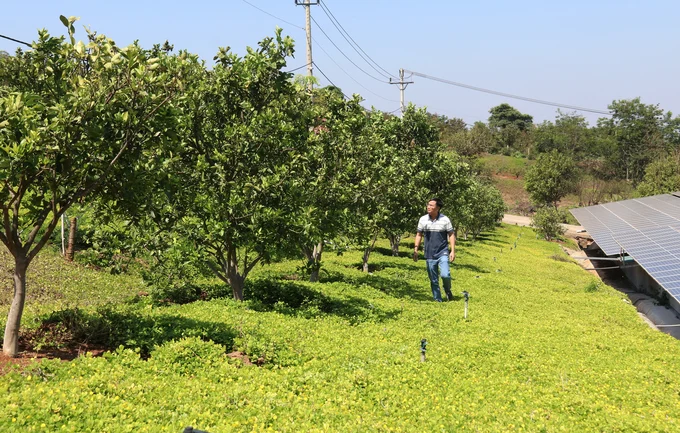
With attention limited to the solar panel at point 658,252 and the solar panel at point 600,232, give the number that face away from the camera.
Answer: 0

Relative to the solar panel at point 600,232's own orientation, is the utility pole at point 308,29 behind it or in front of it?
in front

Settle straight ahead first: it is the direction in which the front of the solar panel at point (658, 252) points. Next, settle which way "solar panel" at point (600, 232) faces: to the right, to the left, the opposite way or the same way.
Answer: the same way

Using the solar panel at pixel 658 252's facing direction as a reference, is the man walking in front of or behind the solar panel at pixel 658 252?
in front

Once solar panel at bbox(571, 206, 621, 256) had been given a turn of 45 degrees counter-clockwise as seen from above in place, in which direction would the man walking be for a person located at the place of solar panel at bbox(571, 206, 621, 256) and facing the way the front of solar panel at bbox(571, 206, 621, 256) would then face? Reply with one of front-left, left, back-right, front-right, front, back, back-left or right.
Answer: front

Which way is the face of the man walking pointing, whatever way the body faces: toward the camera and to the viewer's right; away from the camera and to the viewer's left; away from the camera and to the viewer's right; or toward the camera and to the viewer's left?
toward the camera and to the viewer's left

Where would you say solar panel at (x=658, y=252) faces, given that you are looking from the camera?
facing the viewer and to the left of the viewer

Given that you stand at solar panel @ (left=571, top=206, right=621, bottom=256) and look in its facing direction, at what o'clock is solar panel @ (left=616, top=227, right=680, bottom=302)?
solar panel @ (left=616, top=227, right=680, bottom=302) is roughly at 10 o'clock from solar panel @ (left=571, top=206, right=621, bottom=256).
